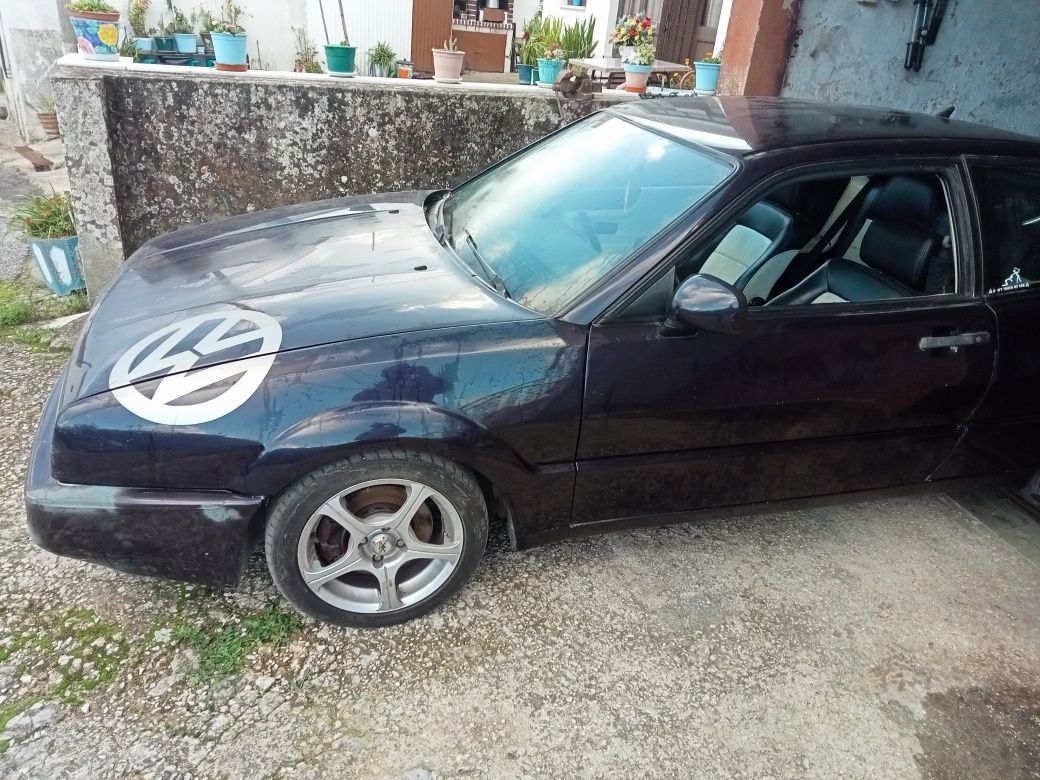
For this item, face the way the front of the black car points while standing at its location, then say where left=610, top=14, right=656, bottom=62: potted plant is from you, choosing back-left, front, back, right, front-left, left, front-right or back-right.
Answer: right

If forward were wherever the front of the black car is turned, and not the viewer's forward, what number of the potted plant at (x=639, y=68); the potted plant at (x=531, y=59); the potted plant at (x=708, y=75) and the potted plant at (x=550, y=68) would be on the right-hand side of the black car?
4

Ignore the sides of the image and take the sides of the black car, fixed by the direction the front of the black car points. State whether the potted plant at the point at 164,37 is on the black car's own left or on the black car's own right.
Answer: on the black car's own right

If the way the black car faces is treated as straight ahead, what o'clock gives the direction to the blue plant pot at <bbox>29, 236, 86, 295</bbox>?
The blue plant pot is roughly at 1 o'clock from the black car.

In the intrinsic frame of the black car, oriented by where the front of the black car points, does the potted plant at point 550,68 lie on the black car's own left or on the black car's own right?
on the black car's own right

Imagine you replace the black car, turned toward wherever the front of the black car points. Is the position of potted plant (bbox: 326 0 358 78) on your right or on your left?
on your right

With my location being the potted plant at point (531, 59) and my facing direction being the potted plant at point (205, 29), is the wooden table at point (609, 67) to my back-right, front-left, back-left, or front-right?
back-left

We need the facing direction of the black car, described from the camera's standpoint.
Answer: facing to the left of the viewer

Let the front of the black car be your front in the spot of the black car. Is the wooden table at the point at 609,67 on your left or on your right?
on your right

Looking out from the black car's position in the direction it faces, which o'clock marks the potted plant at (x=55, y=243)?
The potted plant is roughly at 1 o'clock from the black car.

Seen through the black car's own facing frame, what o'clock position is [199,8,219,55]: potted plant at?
The potted plant is roughly at 2 o'clock from the black car.

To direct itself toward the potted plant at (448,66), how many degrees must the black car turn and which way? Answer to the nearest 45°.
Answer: approximately 90° to its right

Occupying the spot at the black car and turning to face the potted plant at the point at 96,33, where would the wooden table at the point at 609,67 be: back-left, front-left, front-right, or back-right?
front-right
